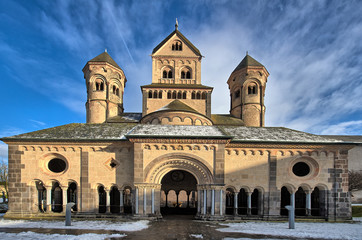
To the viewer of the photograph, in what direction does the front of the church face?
facing the viewer

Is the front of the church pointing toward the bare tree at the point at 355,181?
no
